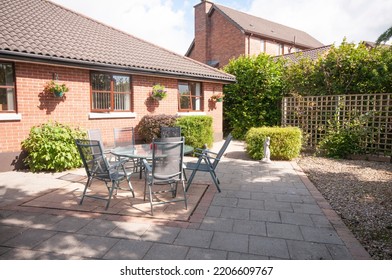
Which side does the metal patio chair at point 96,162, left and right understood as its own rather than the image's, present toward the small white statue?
front

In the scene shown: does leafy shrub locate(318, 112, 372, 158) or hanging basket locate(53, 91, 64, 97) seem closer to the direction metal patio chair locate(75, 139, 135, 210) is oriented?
the leafy shrub

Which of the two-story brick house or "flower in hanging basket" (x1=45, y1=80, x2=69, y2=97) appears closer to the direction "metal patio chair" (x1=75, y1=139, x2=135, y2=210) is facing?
the two-story brick house

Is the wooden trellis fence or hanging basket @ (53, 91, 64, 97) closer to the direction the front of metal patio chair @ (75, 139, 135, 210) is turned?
the wooden trellis fence

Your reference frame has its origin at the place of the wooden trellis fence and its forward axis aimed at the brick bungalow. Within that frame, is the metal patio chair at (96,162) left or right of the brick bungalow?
left

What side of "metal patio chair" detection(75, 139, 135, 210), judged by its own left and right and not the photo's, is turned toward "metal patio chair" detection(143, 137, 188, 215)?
right

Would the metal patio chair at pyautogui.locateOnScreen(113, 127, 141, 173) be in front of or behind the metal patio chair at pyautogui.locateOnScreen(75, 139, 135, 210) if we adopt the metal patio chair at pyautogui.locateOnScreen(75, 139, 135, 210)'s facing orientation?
in front

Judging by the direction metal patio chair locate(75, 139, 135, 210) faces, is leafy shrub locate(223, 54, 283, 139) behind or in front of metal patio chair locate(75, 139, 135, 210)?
in front

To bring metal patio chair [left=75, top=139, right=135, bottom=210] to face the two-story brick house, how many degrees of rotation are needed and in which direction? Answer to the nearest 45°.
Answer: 0° — it already faces it

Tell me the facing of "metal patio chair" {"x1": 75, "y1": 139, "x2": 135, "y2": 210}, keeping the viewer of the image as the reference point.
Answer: facing away from the viewer and to the right of the viewer

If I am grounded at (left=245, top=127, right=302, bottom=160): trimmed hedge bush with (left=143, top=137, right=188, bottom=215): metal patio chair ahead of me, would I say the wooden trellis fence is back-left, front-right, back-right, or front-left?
back-left

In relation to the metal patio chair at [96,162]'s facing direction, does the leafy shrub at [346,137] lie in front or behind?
in front
